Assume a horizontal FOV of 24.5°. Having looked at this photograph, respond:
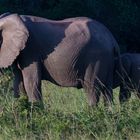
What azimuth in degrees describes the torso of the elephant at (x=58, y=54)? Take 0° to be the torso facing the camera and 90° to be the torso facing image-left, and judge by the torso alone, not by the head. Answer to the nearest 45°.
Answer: approximately 90°
